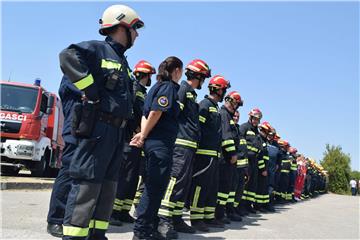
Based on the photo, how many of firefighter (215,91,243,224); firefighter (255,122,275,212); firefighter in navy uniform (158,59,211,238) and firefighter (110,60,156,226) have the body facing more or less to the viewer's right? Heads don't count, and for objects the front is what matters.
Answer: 4

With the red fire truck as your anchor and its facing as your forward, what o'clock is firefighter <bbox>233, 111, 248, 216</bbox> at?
The firefighter is roughly at 11 o'clock from the red fire truck.

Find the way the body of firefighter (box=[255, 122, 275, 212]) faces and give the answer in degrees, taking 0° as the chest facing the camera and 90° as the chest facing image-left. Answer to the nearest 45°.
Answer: approximately 270°

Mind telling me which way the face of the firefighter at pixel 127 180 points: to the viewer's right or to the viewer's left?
to the viewer's right

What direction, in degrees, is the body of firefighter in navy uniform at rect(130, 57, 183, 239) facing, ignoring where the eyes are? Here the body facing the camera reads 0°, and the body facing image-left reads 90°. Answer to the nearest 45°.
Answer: approximately 270°

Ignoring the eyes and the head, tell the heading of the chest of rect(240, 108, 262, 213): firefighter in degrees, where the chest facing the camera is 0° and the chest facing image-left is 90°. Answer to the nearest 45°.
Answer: approximately 315°

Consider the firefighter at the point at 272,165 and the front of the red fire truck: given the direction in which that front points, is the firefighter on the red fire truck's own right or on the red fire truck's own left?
on the red fire truck's own left

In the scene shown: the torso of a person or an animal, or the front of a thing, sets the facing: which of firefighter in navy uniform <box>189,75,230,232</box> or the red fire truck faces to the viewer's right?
the firefighter in navy uniform

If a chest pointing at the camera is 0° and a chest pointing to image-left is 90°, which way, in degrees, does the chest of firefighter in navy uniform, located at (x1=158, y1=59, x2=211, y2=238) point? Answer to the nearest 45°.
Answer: approximately 270°
